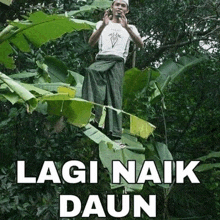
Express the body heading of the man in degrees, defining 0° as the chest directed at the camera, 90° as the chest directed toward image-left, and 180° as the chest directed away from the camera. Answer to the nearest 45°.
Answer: approximately 0°

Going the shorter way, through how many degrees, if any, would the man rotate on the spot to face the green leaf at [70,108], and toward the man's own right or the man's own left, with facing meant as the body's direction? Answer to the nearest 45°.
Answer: approximately 45° to the man's own right

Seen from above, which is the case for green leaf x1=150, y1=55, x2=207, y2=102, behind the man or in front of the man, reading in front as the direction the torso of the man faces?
behind
